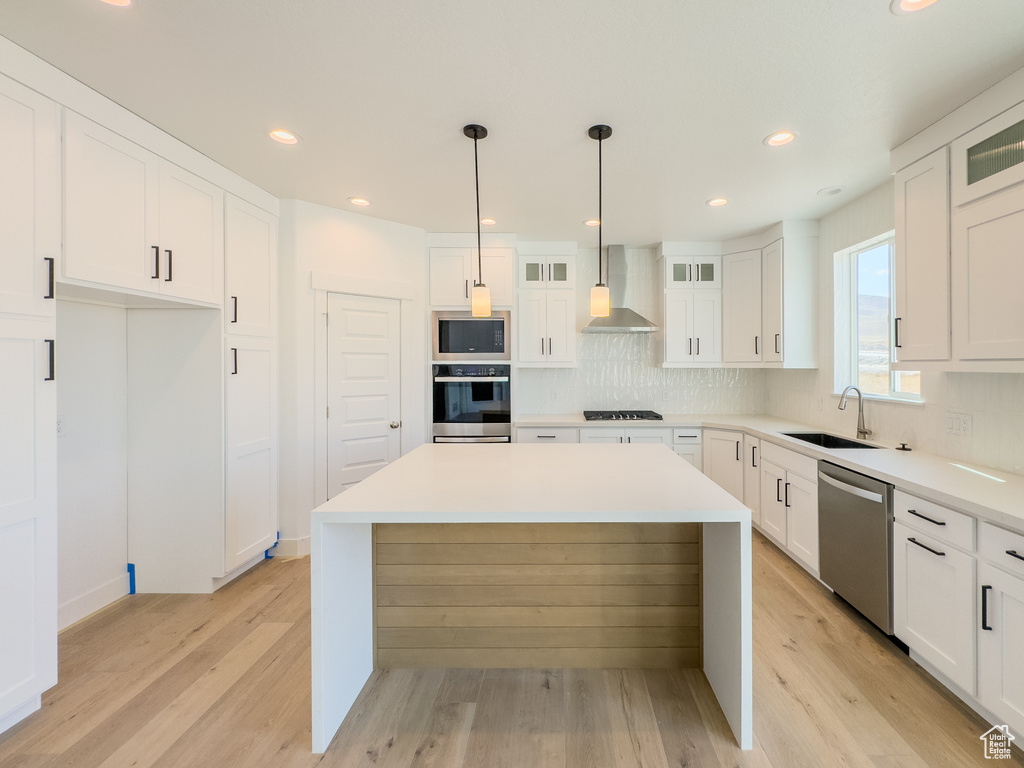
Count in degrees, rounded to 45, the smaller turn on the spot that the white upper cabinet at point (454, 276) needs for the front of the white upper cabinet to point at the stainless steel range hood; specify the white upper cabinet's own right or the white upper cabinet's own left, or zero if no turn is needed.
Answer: approximately 90° to the white upper cabinet's own left

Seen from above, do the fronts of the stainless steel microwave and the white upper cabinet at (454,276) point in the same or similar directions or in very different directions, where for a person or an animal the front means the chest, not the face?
same or similar directions

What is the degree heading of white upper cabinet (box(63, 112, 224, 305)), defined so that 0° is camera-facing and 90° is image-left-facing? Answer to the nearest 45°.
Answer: approximately 315°

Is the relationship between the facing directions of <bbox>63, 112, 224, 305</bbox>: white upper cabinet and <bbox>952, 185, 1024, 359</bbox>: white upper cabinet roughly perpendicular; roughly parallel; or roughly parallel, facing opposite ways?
roughly parallel, facing opposite ways

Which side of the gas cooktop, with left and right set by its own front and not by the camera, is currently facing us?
front

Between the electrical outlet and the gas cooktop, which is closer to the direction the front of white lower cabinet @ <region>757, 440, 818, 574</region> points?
the gas cooktop

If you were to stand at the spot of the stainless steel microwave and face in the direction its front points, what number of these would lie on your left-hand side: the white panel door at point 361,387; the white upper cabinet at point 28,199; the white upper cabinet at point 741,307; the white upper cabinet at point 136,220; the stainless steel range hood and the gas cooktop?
3

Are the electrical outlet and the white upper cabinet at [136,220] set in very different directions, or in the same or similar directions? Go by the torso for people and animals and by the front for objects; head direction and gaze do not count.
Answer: very different directions

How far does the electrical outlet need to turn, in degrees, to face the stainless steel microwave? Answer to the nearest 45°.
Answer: approximately 45° to its right

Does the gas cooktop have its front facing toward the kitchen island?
yes

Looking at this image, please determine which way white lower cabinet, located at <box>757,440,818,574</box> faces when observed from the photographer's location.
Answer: facing the viewer and to the left of the viewer

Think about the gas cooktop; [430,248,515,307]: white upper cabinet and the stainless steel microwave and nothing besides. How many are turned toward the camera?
3

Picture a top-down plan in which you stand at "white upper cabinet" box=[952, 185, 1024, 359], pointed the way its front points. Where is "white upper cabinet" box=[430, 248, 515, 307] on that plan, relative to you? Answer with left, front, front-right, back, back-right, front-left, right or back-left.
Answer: front-right

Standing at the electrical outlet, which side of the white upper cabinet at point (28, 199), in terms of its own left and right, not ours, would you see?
front

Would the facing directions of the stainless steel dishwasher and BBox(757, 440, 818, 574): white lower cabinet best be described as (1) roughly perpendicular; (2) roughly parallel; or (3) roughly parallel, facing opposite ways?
roughly parallel

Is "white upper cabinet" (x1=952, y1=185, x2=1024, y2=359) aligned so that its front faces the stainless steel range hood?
no
